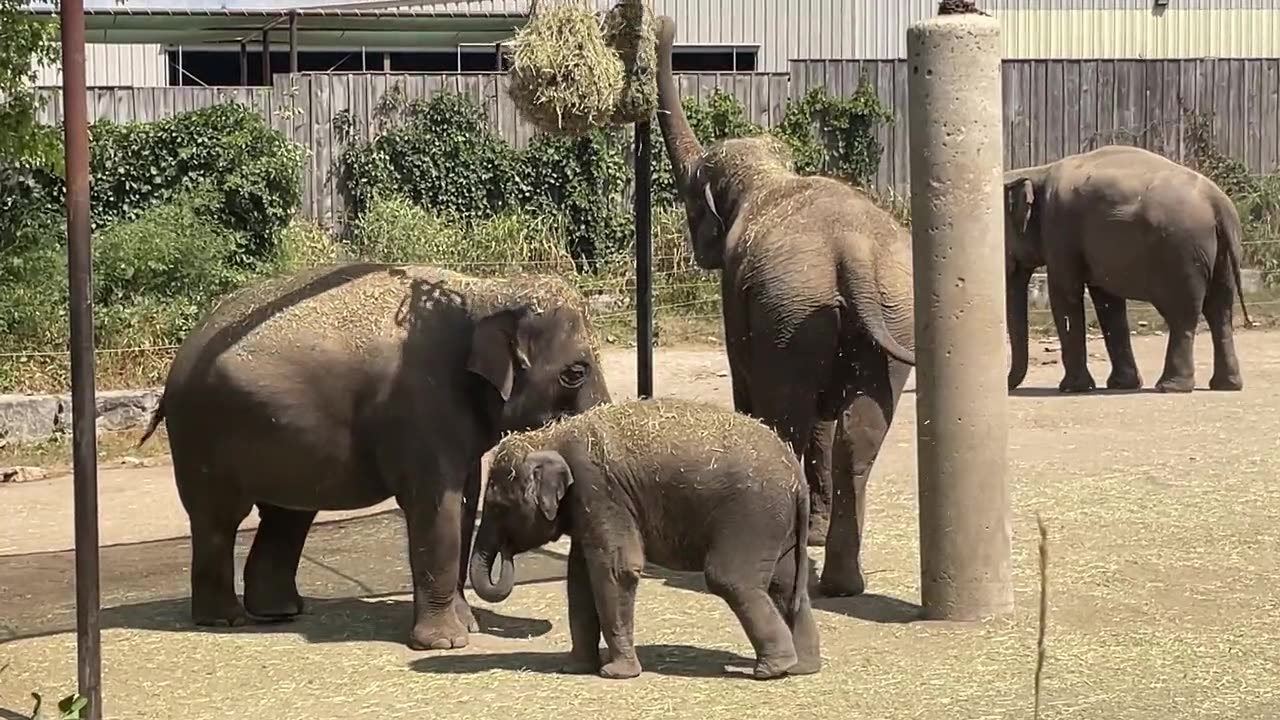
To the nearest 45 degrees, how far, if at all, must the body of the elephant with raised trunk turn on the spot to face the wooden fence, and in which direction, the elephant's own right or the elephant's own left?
approximately 45° to the elephant's own right

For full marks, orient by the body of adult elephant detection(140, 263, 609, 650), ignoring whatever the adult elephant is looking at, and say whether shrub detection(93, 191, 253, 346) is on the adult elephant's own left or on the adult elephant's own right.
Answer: on the adult elephant's own left

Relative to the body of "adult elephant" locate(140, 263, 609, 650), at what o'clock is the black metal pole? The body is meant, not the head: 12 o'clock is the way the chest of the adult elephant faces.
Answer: The black metal pole is roughly at 10 o'clock from the adult elephant.

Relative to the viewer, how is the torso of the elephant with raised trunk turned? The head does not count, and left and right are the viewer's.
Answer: facing away from the viewer and to the left of the viewer

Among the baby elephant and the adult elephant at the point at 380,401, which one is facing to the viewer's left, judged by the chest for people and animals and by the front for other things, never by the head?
the baby elephant

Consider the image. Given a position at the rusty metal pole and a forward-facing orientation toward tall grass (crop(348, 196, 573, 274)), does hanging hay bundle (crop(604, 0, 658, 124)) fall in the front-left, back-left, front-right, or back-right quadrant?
front-right

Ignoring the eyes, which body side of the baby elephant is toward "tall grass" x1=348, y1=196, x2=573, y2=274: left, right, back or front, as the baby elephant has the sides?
right

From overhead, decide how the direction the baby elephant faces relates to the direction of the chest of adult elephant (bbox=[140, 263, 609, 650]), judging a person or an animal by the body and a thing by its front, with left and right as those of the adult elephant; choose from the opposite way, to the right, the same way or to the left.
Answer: the opposite way

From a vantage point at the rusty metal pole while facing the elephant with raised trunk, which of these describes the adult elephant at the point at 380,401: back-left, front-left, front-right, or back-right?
front-left

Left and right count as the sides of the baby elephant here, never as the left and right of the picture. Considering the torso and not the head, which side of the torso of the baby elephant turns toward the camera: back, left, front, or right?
left

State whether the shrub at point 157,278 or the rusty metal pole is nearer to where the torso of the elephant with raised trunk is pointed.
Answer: the shrub

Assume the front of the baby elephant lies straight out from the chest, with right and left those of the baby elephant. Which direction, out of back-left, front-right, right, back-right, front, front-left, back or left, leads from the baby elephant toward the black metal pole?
right

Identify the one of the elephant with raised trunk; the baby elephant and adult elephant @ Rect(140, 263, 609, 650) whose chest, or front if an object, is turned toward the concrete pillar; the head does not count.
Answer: the adult elephant

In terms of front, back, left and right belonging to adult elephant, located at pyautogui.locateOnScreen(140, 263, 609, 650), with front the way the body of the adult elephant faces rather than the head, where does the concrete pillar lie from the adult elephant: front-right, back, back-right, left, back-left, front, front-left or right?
front

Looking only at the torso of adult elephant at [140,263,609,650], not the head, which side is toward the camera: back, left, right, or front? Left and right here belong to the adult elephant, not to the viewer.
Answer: right

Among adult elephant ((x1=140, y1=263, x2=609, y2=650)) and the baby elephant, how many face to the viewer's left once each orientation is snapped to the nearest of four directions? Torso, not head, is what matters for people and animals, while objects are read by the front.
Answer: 1
